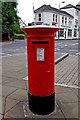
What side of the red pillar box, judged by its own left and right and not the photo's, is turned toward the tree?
back

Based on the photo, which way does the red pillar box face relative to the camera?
toward the camera
